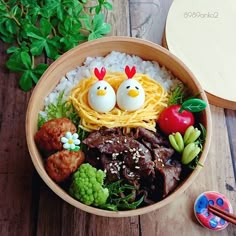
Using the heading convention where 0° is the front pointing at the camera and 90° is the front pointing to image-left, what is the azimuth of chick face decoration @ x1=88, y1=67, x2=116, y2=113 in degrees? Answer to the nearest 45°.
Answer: approximately 0°

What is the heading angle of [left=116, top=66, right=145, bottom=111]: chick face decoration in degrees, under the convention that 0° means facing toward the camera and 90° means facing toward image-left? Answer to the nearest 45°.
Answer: approximately 0°

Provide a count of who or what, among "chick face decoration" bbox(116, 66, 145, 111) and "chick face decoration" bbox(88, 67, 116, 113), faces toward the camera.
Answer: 2
